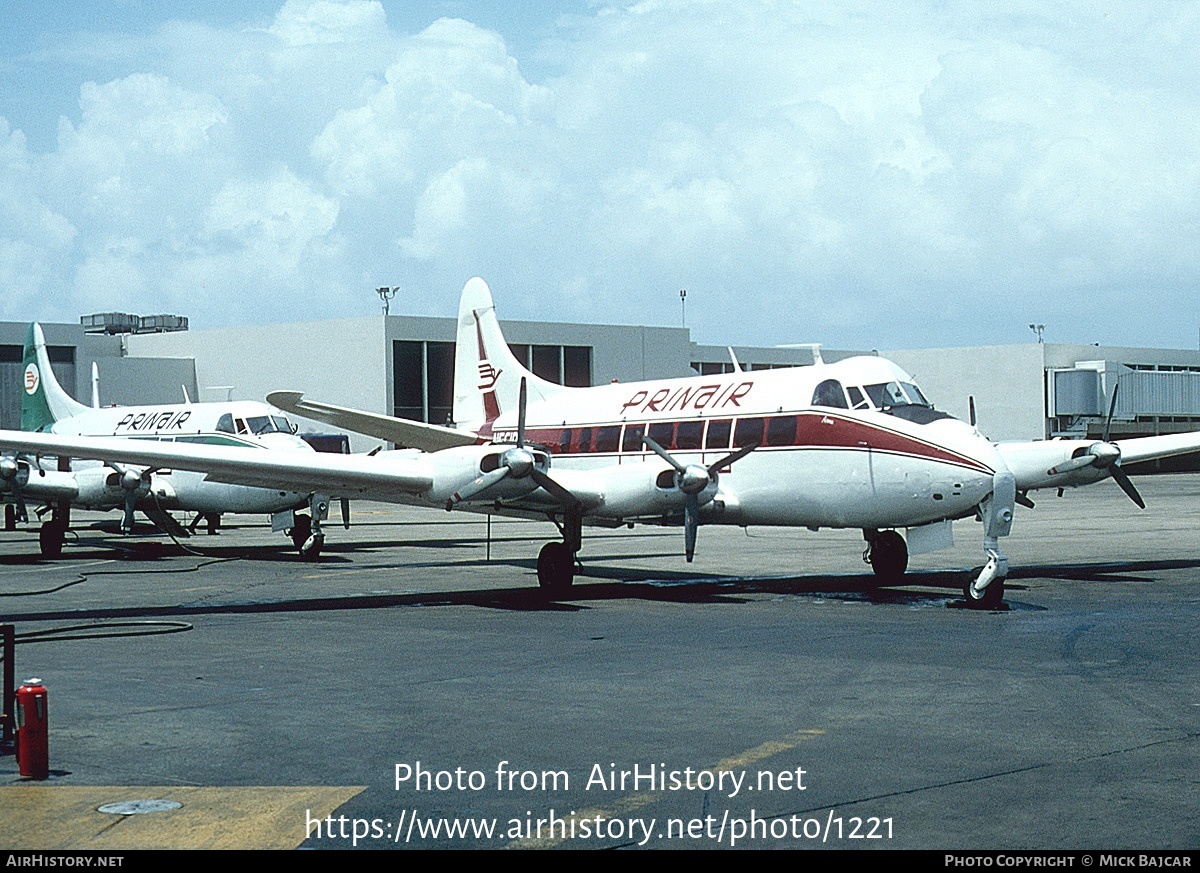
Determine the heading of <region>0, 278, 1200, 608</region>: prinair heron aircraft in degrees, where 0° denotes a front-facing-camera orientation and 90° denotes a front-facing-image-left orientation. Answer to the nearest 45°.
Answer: approximately 315°

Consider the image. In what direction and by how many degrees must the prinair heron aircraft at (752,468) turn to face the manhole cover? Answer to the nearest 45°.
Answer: approximately 45° to its right

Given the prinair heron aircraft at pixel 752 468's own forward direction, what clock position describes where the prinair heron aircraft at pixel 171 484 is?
the prinair heron aircraft at pixel 171 484 is roughly at 6 o'clock from the prinair heron aircraft at pixel 752 468.
